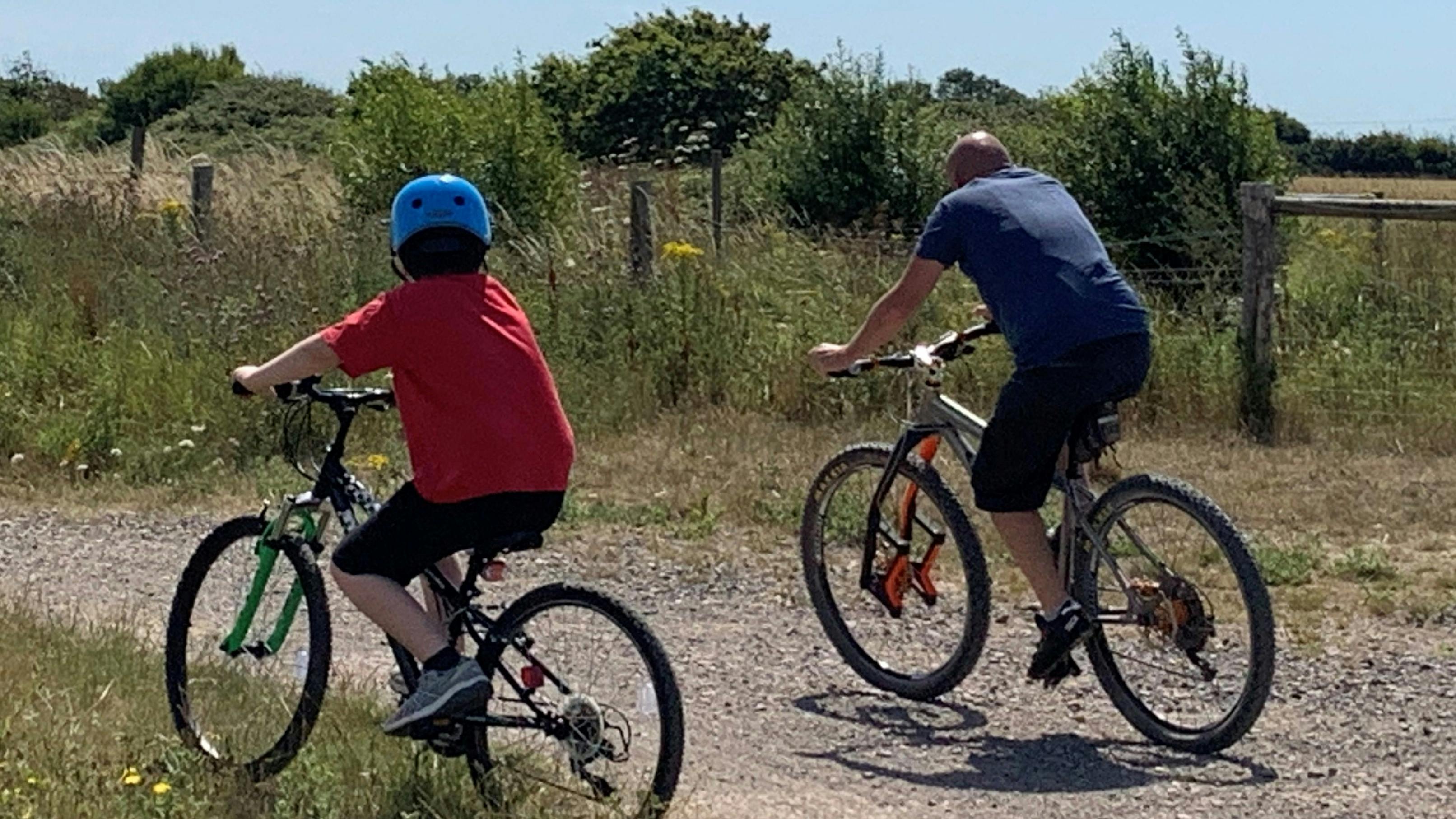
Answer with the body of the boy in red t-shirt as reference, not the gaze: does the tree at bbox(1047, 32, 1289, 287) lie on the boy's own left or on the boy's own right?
on the boy's own right

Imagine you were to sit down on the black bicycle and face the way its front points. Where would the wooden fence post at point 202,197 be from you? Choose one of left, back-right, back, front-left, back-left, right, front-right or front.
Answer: front-right

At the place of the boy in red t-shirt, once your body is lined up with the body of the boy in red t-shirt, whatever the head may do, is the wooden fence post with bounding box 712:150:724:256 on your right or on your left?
on your right

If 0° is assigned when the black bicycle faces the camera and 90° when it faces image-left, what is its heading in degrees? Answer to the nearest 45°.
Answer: approximately 135°

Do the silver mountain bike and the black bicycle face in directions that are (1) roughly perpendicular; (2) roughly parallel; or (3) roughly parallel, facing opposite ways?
roughly parallel

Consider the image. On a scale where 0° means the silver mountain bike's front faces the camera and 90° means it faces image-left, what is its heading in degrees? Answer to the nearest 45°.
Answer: approximately 135°

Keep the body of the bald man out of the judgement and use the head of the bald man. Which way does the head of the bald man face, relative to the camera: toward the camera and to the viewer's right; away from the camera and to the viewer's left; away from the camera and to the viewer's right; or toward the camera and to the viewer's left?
away from the camera and to the viewer's left

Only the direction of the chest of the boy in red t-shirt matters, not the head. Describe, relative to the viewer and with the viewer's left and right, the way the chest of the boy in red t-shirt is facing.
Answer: facing away from the viewer and to the left of the viewer

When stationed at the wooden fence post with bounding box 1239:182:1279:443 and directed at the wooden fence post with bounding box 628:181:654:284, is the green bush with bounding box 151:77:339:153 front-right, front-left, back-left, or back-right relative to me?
front-right

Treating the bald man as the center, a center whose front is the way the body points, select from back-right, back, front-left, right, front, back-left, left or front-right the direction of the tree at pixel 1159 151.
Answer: front-right

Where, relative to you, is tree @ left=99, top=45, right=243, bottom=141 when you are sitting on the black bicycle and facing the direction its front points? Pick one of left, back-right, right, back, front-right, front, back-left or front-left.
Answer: front-right

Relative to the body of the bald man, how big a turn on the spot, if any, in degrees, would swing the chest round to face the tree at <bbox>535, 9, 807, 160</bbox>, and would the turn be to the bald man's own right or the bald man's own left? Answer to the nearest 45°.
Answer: approximately 45° to the bald man's own right

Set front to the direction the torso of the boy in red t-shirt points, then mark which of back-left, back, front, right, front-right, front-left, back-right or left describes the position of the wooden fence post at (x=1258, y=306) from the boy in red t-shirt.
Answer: right

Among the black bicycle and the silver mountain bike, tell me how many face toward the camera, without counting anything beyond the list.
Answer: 0

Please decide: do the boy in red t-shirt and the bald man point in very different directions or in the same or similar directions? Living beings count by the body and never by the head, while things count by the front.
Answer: same or similar directions

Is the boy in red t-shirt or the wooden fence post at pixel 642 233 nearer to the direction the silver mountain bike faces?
the wooden fence post

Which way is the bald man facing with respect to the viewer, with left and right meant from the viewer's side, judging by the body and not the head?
facing away from the viewer and to the left of the viewer

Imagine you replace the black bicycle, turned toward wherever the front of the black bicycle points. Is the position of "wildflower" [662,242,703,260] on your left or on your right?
on your right

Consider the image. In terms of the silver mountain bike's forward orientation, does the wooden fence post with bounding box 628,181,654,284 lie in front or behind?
in front

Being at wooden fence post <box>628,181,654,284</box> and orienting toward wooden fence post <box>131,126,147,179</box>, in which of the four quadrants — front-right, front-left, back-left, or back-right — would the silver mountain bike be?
back-left

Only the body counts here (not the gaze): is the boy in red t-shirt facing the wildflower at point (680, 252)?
no

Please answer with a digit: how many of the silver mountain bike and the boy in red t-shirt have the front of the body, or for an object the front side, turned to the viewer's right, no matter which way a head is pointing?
0
